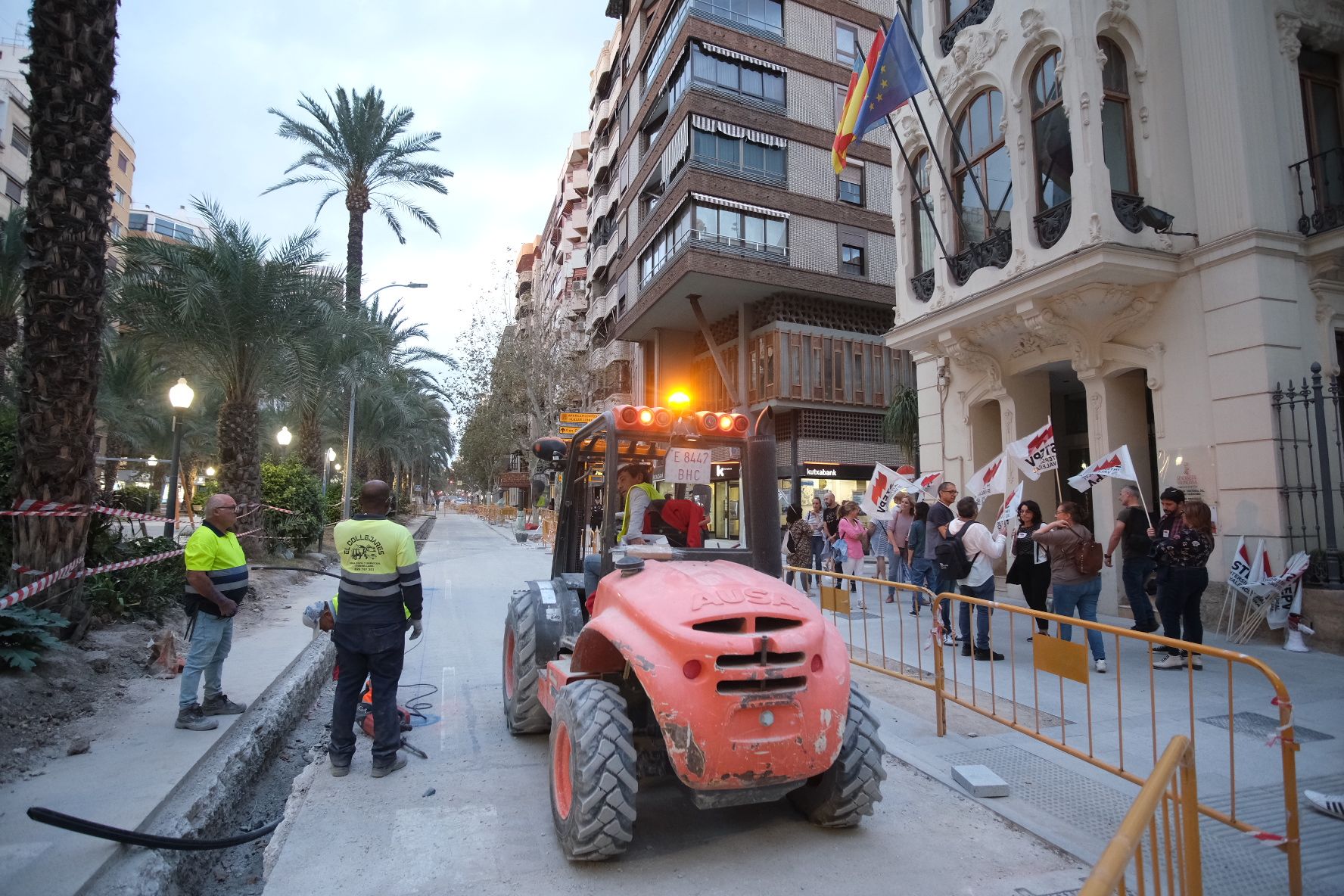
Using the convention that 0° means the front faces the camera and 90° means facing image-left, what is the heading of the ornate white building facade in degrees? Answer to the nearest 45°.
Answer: approximately 45°

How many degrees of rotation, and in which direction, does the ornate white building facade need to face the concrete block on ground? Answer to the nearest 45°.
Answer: approximately 45° to its left

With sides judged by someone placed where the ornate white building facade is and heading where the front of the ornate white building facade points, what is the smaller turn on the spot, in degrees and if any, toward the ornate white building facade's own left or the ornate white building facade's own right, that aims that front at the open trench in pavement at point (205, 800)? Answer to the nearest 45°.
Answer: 0° — it already faces it

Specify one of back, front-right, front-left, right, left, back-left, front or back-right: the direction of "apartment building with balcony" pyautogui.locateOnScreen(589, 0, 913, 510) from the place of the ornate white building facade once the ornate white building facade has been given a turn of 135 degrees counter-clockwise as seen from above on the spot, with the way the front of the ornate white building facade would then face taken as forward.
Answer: back-left

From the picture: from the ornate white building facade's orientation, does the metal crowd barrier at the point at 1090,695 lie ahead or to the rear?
ahead

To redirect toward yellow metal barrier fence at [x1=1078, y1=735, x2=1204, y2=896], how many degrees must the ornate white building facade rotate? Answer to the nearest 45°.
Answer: approximately 45° to its left

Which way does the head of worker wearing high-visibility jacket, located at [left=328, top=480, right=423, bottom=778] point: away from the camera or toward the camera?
away from the camera

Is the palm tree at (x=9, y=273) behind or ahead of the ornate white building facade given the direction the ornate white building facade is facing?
ahead

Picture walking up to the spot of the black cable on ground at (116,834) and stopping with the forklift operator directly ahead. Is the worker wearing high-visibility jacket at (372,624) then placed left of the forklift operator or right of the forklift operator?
left
